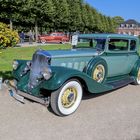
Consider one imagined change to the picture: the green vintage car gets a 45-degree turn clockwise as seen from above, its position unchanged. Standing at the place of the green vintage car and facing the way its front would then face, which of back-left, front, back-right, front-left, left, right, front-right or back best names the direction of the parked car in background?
right

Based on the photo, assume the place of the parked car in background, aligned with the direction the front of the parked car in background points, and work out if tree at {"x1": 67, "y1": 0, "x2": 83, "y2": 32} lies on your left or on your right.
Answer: on your right

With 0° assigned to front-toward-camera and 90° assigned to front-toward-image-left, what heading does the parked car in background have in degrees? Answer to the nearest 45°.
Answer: approximately 90°

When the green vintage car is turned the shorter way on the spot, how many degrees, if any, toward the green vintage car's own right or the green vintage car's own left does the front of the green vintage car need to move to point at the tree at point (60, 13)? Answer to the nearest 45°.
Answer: approximately 135° to the green vintage car's own right
